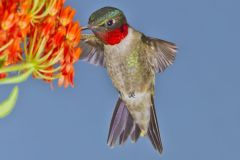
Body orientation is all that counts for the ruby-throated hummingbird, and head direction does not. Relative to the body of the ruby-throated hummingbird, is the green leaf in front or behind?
in front

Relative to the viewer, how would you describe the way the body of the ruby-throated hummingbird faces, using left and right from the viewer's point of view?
facing the viewer and to the left of the viewer

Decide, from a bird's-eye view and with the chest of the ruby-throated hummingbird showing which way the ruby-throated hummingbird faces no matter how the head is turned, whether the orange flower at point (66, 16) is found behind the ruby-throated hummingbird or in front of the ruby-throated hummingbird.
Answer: in front
